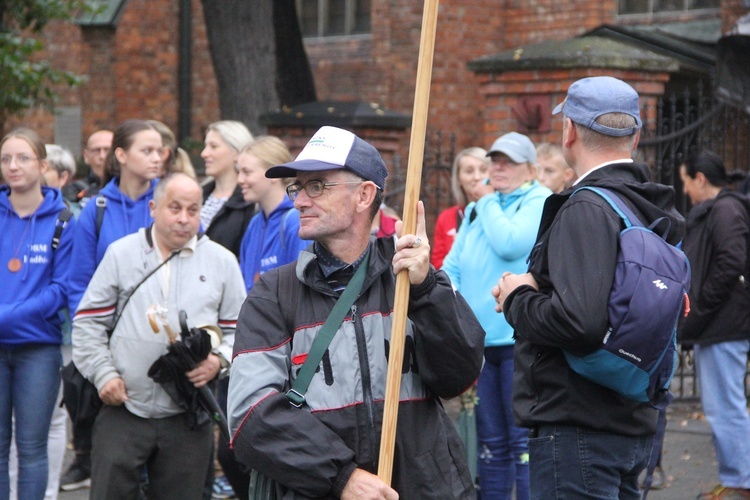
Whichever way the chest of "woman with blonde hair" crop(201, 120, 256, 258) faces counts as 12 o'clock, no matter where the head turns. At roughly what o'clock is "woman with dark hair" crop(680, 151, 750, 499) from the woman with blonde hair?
The woman with dark hair is roughly at 8 o'clock from the woman with blonde hair.

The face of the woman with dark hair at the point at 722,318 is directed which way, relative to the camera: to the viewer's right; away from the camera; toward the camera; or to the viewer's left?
to the viewer's left

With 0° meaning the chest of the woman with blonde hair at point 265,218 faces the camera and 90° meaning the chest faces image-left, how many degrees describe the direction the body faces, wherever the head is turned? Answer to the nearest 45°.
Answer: approximately 45°

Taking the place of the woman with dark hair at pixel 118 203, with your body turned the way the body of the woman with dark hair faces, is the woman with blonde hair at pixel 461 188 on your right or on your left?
on your left

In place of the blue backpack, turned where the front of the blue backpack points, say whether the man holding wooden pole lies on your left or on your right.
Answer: on your right

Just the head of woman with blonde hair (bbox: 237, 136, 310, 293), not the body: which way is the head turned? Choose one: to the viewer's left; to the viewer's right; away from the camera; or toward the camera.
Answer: to the viewer's left

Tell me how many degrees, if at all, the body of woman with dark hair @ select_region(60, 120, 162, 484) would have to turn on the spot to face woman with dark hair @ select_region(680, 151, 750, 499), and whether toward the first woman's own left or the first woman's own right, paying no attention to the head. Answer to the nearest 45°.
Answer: approximately 45° to the first woman's own left

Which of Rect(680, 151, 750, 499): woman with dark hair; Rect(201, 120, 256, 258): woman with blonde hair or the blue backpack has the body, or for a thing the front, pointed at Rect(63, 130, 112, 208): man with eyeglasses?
the woman with dark hair

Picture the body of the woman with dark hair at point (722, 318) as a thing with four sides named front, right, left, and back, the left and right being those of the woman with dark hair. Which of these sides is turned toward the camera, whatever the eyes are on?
left
